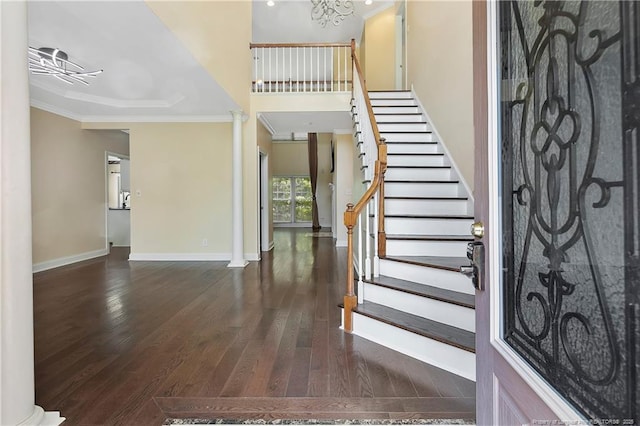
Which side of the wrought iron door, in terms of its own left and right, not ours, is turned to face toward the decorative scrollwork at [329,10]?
right

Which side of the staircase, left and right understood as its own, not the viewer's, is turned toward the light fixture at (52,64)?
right

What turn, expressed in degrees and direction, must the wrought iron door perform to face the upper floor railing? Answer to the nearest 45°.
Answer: approximately 90° to its right

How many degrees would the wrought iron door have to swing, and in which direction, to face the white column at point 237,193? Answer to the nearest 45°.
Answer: approximately 90° to its right

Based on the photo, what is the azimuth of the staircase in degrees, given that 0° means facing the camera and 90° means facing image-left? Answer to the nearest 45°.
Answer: approximately 0°

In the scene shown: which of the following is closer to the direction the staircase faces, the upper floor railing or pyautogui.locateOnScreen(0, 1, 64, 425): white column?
the white column
